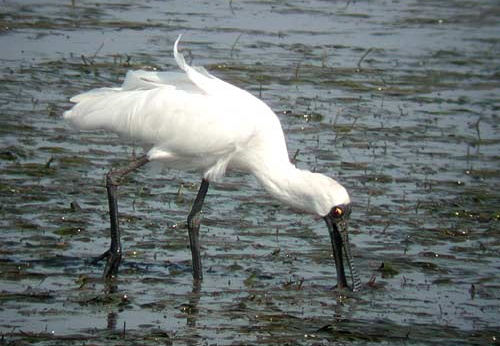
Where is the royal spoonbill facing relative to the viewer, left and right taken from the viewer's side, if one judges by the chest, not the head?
facing to the right of the viewer
